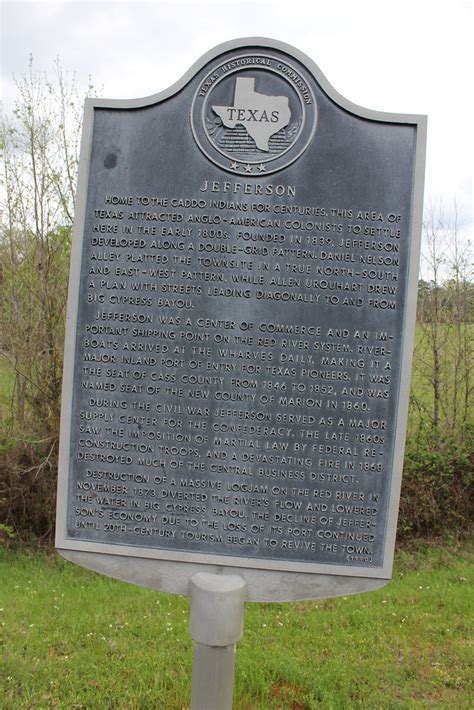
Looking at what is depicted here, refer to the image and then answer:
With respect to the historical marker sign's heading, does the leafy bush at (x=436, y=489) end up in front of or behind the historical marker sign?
behind

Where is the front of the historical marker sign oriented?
toward the camera
